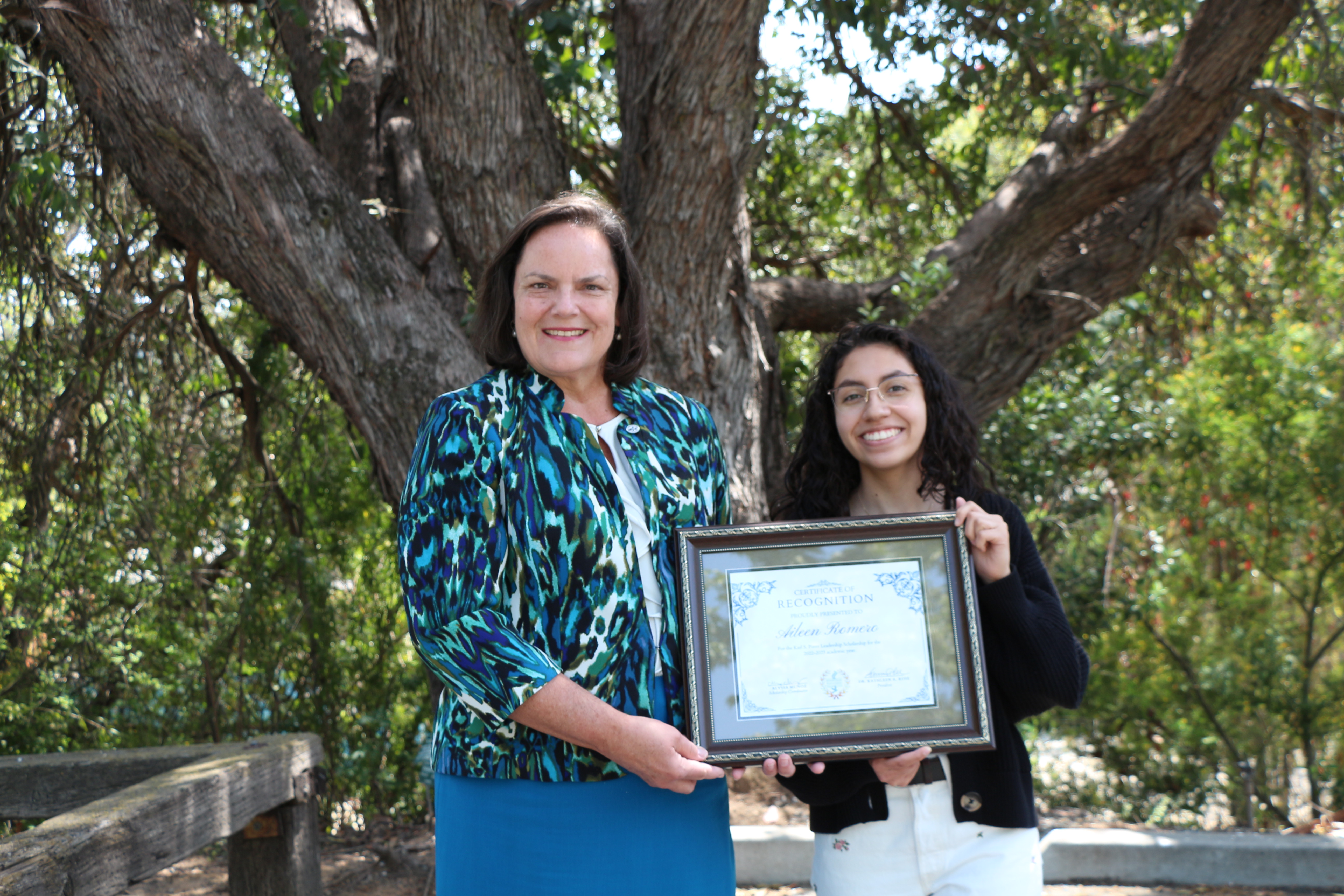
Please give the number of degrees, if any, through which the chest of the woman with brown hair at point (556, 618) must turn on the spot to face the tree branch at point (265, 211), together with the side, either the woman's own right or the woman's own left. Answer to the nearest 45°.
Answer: approximately 180°

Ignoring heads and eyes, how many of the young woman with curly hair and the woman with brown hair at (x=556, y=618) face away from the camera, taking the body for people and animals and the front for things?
0

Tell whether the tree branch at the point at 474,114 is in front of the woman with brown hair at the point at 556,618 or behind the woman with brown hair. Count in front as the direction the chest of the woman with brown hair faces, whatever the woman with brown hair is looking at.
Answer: behind

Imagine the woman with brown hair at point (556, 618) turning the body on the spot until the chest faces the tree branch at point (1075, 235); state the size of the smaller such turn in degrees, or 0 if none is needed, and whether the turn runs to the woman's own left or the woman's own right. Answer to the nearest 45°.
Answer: approximately 90° to the woman's own left

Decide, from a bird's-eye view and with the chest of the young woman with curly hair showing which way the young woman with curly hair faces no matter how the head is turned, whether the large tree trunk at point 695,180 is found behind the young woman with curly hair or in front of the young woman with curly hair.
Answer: behind

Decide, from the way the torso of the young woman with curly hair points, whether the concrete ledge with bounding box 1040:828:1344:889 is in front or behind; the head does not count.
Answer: behind

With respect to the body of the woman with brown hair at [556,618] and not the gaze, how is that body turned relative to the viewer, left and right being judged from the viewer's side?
facing the viewer and to the right of the viewer

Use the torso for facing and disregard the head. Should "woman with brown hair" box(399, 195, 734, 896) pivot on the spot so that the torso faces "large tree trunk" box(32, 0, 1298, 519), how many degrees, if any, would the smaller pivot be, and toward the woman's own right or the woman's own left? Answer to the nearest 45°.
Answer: approximately 135° to the woman's own left

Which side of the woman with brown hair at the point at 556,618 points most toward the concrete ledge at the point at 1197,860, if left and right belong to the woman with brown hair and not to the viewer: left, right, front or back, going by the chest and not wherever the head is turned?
left

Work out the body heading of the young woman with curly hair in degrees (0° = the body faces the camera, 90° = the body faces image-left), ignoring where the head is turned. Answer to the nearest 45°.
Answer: approximately 0°
